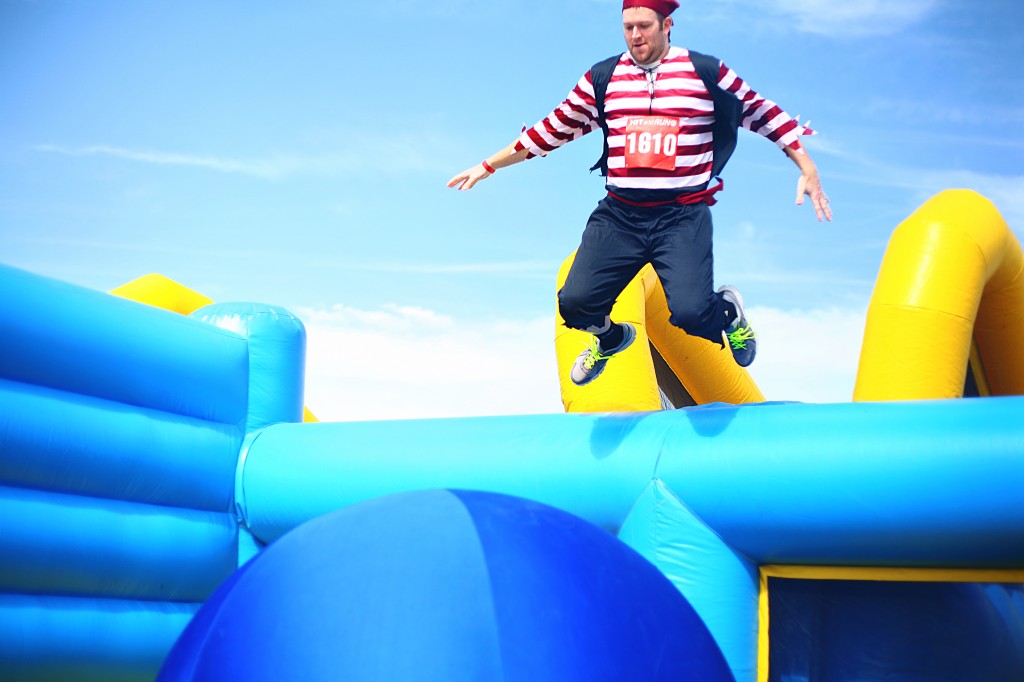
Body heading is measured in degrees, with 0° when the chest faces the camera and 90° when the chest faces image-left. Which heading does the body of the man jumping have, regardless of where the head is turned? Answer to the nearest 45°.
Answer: approximately 0°
